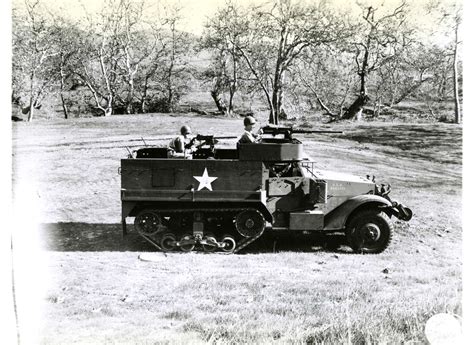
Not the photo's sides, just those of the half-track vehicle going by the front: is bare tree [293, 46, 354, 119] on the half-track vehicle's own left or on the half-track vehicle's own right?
on the half-track vehicle's own left

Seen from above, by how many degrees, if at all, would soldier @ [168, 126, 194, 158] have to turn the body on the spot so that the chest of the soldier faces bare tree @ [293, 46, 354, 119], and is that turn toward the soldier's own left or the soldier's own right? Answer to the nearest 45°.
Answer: approximately 45° to the soldier's own left

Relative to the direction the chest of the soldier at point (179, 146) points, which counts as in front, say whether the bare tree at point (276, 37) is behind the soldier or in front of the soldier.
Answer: in front

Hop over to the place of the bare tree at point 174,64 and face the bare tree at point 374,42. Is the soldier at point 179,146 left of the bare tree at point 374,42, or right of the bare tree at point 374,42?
right

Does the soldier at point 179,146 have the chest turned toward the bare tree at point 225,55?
no

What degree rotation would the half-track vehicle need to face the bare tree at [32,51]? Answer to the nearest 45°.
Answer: approximately 180°

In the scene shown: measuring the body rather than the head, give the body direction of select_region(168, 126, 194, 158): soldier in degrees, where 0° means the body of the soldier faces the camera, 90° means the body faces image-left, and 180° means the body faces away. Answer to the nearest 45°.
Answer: approximately 270°

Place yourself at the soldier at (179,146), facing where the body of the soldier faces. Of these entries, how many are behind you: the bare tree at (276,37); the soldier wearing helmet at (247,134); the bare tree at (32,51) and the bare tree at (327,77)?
1

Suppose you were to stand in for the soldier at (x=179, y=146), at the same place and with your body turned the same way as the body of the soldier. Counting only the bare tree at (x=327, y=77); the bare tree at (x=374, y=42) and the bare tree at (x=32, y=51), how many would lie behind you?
1

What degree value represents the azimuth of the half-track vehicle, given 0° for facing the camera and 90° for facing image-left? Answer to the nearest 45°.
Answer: approximately 270°

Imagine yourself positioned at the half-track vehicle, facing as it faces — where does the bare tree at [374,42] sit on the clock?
The bare tree is roughly at 11 o'clock from the half-track vehicle.

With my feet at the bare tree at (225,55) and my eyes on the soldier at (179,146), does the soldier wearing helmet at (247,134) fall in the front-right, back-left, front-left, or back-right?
front-left

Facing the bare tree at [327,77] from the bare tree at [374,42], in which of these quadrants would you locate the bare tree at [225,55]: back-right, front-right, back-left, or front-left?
front-left

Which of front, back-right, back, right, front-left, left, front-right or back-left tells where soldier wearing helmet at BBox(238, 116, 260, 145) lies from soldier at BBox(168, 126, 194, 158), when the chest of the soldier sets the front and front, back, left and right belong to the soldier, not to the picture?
front

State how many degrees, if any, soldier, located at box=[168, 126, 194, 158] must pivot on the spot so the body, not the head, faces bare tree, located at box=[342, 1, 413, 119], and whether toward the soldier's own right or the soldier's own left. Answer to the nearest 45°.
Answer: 0° — they already face it
